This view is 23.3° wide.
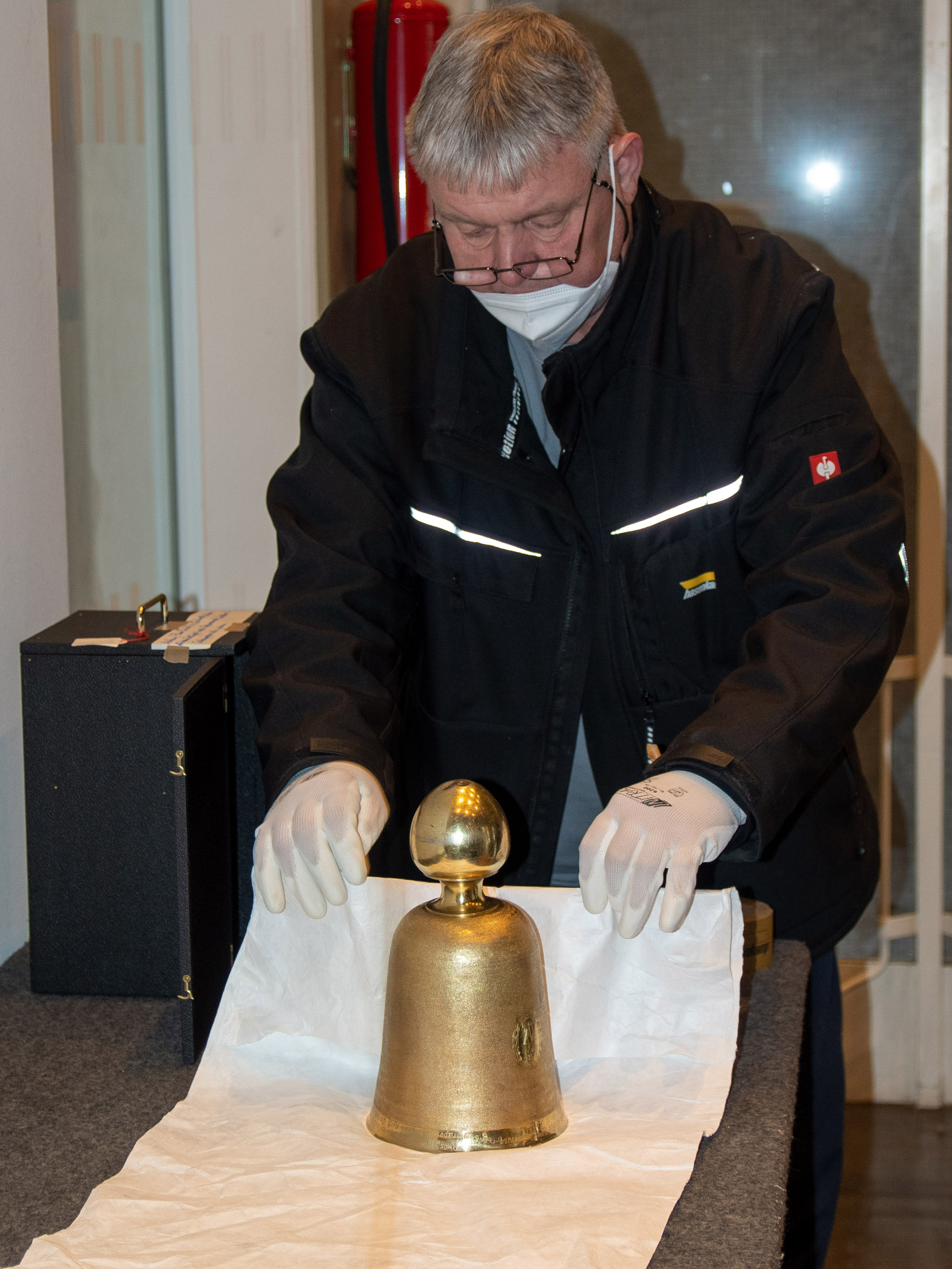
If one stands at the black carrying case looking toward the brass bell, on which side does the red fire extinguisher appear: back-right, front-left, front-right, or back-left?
back-left

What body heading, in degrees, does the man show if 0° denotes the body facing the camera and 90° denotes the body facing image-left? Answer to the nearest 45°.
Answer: approximately 0°

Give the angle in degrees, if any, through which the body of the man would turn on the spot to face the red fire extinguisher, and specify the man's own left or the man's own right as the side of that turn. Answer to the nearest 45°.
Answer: approximately 180°
